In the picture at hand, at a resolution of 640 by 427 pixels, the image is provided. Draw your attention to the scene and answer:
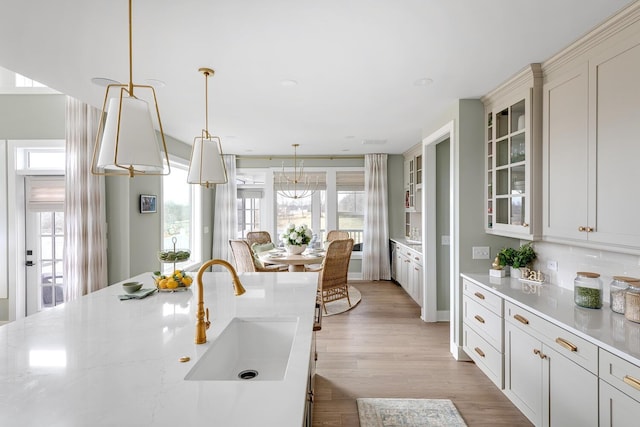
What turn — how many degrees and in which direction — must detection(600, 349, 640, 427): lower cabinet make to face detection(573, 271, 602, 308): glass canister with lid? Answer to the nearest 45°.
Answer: approximately 135° to its right

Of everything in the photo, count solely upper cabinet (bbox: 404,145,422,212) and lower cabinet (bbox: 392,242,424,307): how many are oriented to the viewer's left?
2

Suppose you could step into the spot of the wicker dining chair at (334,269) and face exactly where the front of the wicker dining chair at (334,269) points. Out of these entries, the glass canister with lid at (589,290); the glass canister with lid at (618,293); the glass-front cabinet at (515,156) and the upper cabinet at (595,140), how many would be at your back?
4

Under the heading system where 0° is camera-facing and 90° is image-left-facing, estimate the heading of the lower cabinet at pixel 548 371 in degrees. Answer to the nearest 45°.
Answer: approximately 45°

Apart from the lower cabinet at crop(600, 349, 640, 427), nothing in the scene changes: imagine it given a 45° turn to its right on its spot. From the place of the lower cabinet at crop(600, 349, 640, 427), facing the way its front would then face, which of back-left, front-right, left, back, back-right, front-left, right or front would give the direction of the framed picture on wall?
front

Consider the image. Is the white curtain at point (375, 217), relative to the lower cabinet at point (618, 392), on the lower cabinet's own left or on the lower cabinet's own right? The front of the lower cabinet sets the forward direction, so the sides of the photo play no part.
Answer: on the lower cabinet's own right

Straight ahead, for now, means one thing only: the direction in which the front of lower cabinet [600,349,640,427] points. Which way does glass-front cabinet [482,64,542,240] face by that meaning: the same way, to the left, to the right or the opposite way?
the same way

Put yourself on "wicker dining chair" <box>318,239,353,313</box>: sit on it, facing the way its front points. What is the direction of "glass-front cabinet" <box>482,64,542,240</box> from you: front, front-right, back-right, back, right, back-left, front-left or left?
back

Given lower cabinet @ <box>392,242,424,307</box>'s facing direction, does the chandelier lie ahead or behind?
ahead

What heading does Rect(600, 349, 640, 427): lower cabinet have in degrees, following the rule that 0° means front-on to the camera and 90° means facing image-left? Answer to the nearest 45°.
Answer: approximately 45°

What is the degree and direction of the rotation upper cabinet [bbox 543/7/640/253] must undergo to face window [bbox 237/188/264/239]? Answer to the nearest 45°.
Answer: approximately 45° to its right

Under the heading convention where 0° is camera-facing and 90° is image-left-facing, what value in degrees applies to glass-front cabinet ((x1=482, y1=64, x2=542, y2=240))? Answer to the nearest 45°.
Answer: approximately 45°

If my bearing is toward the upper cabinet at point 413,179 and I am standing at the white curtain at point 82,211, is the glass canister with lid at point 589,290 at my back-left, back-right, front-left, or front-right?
front-right

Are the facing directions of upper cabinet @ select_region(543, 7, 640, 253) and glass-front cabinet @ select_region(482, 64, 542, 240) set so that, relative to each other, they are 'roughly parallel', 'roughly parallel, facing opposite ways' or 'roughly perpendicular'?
roughly parallel

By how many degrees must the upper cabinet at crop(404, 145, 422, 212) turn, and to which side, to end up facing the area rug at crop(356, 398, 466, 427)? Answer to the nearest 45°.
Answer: approximately 90° to its left

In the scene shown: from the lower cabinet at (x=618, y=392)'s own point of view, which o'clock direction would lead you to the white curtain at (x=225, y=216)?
The white curtain is roughly at 2 o'clock from the lower cabinet.

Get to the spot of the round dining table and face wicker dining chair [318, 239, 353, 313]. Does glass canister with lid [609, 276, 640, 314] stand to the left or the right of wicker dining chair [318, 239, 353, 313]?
right

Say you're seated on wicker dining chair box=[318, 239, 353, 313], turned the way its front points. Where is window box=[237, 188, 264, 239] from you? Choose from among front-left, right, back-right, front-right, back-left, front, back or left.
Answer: front

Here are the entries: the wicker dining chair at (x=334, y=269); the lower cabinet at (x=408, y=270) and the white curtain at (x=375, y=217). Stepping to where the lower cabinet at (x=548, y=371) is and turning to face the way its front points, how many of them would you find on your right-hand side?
3
